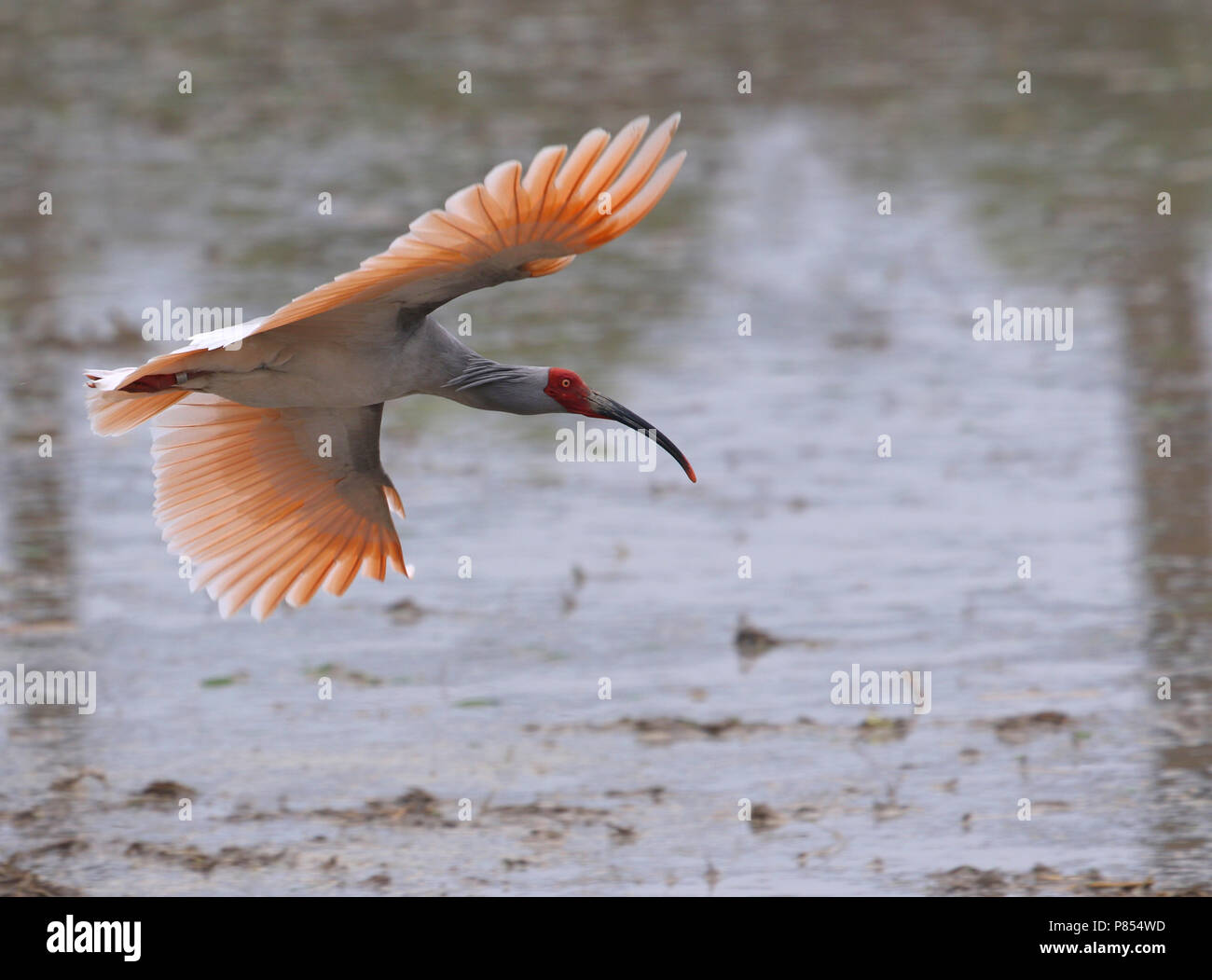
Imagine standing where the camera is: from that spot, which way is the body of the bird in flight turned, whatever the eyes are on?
to the viewer's right

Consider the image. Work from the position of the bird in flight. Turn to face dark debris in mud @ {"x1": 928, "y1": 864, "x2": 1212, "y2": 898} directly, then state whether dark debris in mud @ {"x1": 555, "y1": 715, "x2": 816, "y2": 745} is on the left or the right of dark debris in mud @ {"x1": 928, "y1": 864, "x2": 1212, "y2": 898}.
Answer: left

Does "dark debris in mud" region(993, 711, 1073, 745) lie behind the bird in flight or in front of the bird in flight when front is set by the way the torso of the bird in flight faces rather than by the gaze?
in front

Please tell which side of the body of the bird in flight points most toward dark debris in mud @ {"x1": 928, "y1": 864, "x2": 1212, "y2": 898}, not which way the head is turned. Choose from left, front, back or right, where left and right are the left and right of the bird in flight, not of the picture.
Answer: front
